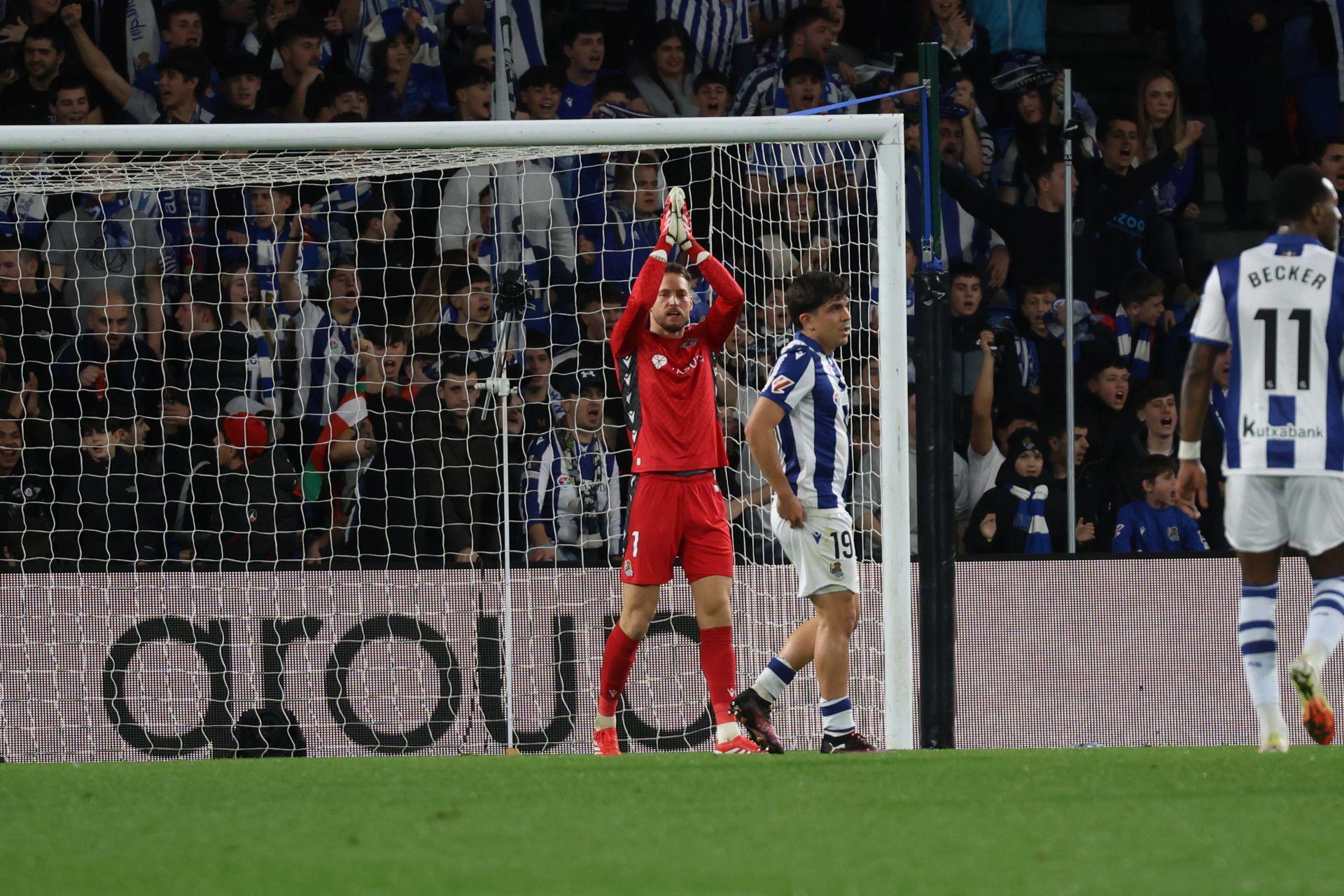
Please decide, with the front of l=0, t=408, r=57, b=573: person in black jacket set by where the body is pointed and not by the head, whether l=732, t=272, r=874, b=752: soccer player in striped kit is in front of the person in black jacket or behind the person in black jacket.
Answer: in front

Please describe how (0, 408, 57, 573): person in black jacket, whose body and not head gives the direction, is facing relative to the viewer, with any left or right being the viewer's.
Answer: facing the viewer

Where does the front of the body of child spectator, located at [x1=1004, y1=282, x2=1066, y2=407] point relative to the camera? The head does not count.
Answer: toward the camera

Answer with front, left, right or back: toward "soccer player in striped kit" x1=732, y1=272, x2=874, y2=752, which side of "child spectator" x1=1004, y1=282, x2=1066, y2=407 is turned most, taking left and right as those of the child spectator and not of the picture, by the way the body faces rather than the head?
front

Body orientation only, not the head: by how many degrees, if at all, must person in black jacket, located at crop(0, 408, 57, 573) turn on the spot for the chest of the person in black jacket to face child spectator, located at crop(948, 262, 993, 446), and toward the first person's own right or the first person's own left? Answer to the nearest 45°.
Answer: approximately 90° to the first person's own left

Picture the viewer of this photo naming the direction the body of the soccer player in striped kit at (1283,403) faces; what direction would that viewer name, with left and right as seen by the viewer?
facing away from the viewer

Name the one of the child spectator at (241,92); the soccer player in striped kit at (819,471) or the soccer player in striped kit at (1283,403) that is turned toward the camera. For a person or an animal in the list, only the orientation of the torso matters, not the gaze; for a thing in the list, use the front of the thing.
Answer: the child spectator

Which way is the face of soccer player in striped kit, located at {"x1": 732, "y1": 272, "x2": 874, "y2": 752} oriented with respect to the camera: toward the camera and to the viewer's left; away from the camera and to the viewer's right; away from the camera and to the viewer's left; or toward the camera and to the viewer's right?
toward the camera and to the viewer's right

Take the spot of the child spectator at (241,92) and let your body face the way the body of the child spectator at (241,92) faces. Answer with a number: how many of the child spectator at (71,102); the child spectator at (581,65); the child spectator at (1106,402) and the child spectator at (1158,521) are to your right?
1

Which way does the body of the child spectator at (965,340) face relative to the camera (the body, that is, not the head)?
toward the camera

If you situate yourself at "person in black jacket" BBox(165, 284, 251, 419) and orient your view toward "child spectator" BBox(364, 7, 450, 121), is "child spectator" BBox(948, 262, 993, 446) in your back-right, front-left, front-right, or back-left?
front-right

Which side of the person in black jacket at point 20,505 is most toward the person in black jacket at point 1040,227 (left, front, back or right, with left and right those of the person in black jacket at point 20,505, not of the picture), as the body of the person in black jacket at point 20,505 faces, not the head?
left

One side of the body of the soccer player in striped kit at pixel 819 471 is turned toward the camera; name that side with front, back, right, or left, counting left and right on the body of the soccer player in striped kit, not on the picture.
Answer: right

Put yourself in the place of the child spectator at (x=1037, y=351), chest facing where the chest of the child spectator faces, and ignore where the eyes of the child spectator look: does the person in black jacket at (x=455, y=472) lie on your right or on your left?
on your right
